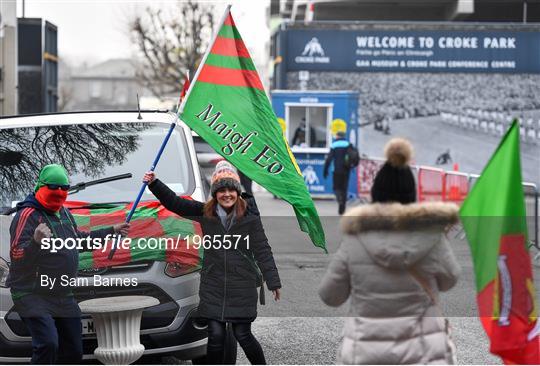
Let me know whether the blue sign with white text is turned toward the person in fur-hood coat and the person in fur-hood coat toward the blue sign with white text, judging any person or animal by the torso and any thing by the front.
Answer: yes

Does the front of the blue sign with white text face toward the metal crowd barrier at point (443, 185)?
yes

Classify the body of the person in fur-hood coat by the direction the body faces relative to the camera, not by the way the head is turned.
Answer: away from the camera

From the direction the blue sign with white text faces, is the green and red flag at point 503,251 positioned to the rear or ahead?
ahead

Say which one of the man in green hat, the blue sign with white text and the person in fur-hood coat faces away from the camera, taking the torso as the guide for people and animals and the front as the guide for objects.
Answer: the person in fur-hood coat

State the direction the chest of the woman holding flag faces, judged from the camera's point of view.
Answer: toward the camera

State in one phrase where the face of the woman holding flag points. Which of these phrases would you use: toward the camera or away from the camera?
toward the camera

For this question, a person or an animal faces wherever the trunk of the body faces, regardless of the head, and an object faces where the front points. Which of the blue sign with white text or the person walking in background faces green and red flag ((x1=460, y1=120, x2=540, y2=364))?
the blue sign with white text

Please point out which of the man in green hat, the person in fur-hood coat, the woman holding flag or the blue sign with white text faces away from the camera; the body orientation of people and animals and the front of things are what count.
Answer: the person in fur-hood coat

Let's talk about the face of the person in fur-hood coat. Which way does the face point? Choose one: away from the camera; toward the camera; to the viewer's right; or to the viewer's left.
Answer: away from the camera

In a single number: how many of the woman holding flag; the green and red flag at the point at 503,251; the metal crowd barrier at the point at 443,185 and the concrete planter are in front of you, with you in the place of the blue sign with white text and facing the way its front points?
4

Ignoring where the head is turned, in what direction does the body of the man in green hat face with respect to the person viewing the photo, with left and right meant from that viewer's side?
facing the viewer and to the right of the viewer

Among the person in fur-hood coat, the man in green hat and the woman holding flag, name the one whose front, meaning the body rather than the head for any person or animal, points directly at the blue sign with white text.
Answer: the person in fur-hood coat

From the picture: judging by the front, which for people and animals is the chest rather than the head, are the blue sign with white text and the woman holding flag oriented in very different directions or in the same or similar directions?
same or similar directions
